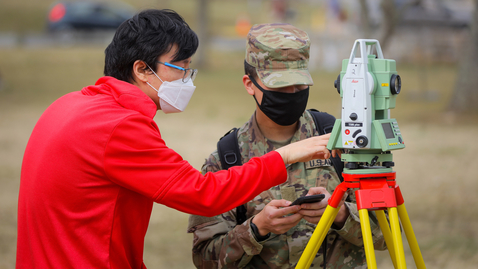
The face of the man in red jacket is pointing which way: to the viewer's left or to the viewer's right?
to the viewer's right

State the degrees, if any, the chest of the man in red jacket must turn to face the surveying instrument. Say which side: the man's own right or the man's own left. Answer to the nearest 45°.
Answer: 0° — they already face it

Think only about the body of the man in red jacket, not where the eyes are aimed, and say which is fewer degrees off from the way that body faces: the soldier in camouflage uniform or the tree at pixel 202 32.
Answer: the soldier in camouflage uniform

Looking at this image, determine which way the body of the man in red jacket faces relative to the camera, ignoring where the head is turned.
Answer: to the viewer's right

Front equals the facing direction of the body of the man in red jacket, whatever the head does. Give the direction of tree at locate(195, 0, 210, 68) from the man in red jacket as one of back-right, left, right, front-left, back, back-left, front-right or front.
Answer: left

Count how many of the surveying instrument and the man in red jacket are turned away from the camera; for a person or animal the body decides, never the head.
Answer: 0
